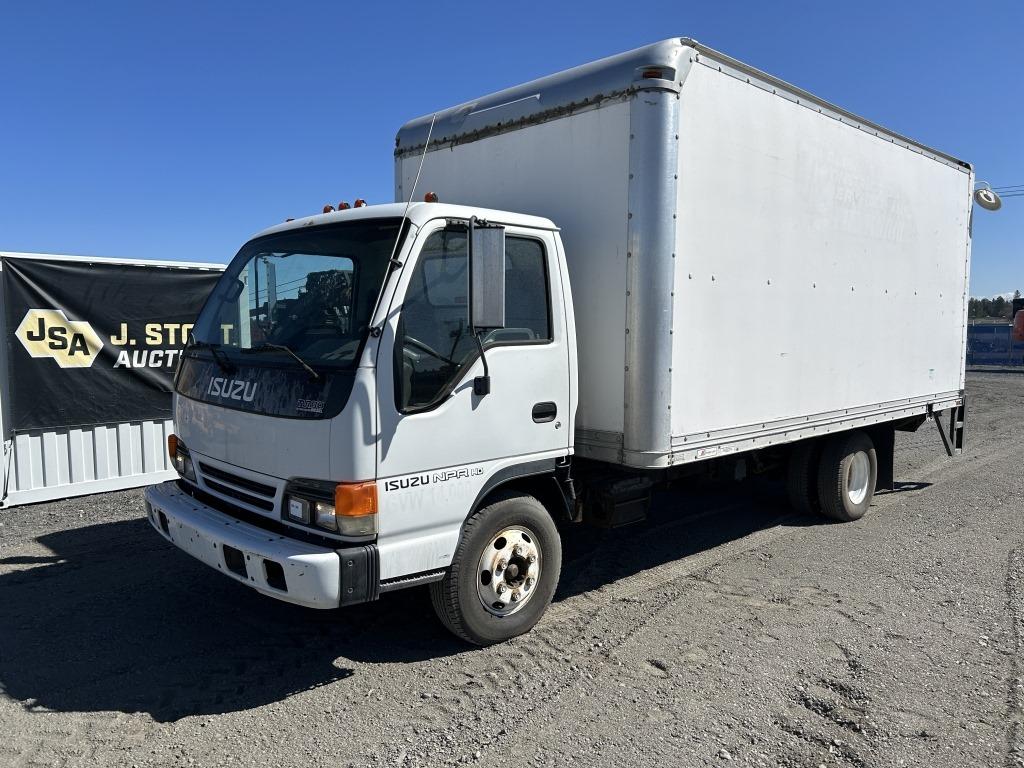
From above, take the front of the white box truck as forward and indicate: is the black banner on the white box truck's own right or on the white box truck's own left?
on the white box truck's own right

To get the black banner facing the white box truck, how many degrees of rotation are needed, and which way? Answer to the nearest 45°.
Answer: approximately 45° to its left

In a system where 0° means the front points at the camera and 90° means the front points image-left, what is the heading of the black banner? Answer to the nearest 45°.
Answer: approximately 0°

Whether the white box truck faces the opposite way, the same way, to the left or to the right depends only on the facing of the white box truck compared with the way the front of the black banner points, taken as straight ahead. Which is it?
to the right

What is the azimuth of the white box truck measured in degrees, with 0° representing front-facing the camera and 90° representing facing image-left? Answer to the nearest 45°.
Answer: approximately 45°
